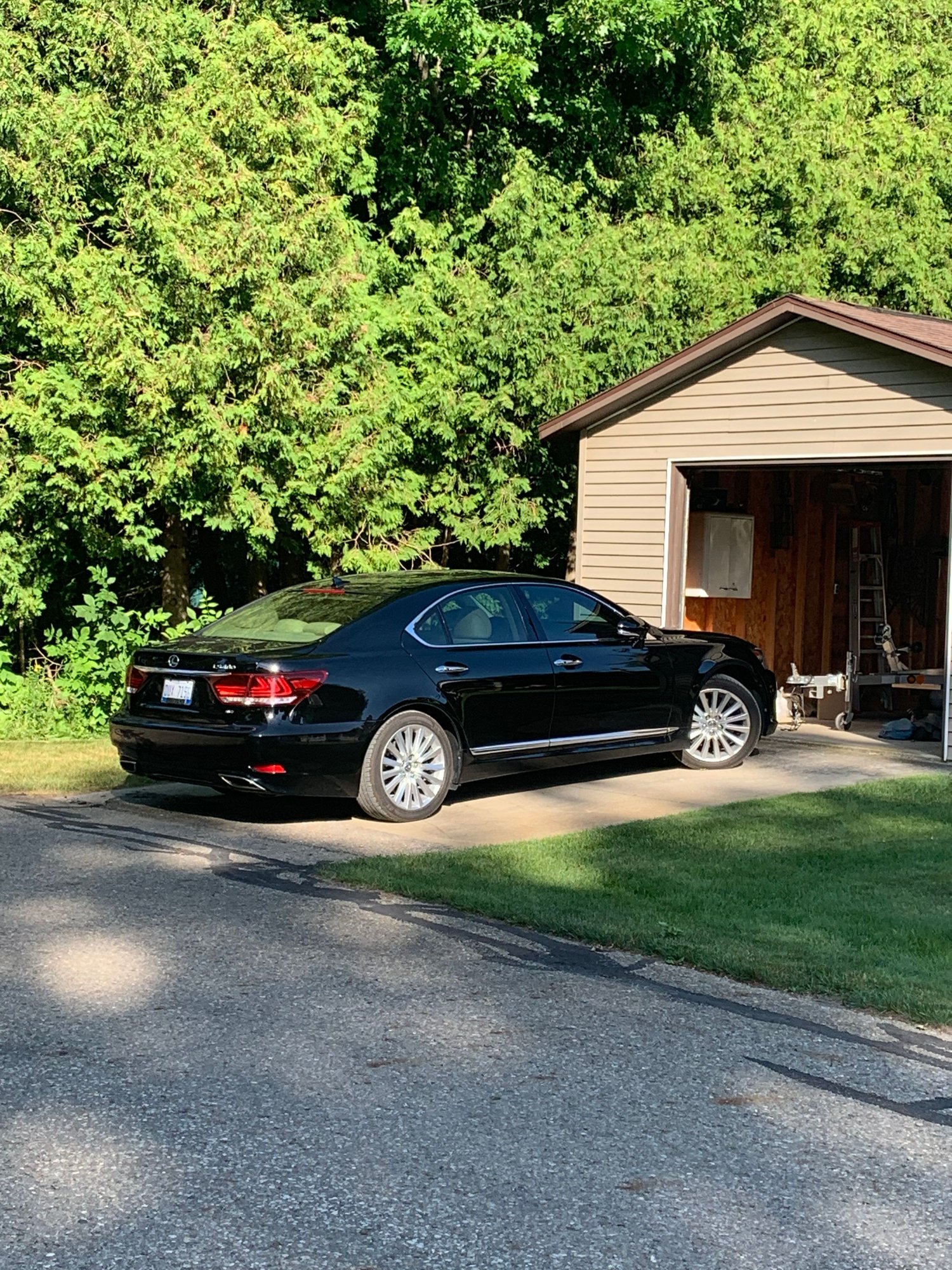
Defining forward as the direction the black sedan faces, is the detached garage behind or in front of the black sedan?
in front

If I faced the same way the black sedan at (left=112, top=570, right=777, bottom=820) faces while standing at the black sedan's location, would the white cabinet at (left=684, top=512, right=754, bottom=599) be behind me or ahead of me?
ahead

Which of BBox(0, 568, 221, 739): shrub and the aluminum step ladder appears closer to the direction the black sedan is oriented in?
the aluminum step ladder

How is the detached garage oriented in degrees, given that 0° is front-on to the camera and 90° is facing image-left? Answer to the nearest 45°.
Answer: approximately 45°

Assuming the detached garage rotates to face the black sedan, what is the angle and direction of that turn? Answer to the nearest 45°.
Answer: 0° — it already faces it

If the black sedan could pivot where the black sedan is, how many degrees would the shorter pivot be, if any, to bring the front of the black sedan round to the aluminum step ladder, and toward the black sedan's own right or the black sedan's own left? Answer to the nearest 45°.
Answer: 0° — it already faces it

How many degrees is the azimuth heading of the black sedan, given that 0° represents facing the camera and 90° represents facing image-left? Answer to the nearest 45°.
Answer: approximately 225°

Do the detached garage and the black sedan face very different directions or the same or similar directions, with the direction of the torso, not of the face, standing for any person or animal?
very different directions
